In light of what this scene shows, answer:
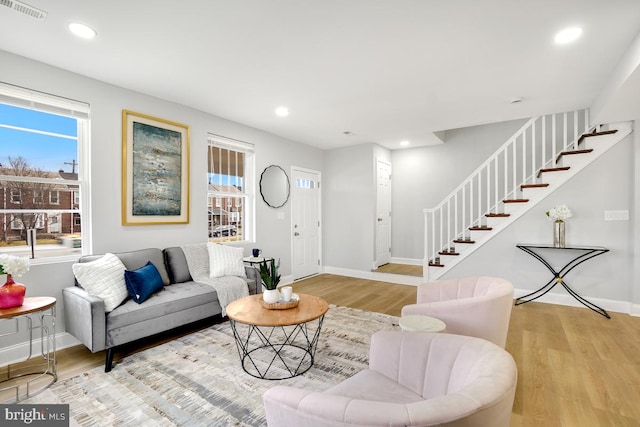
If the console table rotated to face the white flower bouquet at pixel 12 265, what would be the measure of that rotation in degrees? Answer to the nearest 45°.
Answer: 0° — it already faces it

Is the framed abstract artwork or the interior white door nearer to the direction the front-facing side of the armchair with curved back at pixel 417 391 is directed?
the framed abstract artwork

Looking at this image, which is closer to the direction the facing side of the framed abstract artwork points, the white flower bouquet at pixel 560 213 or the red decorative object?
the white flower bouquet

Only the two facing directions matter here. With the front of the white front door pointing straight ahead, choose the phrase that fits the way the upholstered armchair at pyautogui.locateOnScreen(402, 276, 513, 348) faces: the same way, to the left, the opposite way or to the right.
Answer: the opposite way

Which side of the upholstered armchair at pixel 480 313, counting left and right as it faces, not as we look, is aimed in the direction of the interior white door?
right

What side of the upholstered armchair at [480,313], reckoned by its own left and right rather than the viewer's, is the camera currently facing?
left

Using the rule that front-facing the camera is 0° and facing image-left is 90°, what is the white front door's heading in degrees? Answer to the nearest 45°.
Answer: approximately 315°

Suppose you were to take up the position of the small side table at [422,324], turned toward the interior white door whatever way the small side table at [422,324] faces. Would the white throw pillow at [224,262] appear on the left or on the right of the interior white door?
left

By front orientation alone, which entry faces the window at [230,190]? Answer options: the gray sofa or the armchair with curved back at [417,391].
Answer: the armchair with curved back
